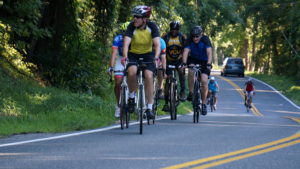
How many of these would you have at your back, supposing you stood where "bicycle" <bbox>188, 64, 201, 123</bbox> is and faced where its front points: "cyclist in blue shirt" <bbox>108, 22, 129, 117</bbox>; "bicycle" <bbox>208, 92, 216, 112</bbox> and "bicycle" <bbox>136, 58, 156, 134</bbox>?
1

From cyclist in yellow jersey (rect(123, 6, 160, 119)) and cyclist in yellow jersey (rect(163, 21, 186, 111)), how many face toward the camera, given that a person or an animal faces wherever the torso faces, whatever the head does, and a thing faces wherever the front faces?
2

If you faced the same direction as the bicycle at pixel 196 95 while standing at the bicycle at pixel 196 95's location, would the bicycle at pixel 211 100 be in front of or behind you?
behind

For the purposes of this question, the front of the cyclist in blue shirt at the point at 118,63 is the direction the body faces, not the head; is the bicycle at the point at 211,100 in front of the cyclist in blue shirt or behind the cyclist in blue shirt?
behind

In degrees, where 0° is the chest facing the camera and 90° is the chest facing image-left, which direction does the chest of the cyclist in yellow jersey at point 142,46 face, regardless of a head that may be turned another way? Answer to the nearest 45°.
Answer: approximately 0°
